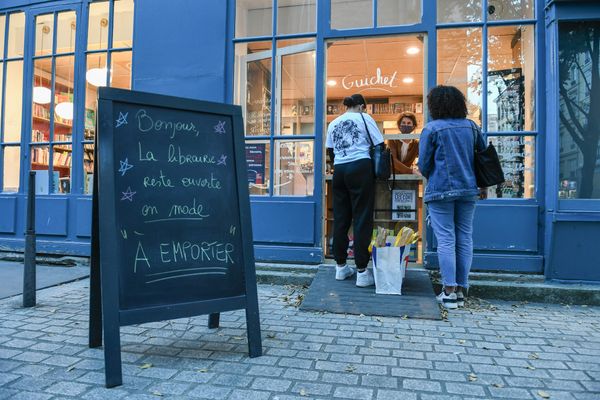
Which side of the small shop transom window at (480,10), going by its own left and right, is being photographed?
front

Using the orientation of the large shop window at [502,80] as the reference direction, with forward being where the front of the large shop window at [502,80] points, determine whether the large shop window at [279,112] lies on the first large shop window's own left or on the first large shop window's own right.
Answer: on the first large shop window's own right

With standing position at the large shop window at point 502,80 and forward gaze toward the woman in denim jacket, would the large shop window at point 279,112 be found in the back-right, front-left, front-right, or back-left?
front-right

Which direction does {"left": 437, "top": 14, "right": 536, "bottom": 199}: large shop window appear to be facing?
toward the camera

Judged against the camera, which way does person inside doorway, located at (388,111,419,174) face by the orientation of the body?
toward the camera

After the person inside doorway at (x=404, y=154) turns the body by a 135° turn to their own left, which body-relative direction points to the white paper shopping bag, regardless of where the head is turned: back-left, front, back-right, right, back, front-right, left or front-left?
back-right

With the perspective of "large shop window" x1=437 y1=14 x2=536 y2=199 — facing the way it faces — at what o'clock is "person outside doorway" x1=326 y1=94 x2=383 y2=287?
The person outside doorway is roughly at 2 o'clock from the large shop window.

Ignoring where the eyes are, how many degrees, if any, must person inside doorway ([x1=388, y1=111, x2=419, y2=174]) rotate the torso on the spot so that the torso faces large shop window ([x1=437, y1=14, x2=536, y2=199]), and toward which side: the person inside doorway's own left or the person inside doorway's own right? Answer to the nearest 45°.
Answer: approximately 45° to the person inside doorway's own left

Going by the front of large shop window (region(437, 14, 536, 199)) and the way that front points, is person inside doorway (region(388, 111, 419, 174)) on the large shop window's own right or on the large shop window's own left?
on the large shop window's own right

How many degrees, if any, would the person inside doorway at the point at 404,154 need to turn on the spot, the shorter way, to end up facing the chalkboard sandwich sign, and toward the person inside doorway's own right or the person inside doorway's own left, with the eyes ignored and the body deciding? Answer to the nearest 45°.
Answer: approximately 45° to the person inside doorway's own right

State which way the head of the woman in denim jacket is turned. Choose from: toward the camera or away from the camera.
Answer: away from the camera

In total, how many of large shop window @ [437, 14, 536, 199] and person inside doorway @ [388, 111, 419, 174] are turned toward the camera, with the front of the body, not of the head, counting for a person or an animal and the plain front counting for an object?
2

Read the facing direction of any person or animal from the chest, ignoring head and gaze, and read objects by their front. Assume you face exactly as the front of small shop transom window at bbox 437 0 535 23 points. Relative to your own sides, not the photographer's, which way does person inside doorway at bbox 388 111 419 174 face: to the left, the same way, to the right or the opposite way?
the same way

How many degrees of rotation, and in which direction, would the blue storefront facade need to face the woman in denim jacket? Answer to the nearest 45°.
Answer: approximately 45° to its left
